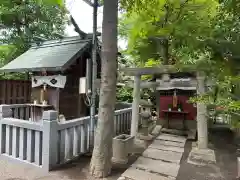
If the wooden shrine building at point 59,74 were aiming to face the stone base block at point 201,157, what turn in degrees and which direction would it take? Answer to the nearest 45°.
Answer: approximately 90° to its left

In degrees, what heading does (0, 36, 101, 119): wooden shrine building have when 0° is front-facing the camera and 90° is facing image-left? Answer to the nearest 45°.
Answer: approximately 45°

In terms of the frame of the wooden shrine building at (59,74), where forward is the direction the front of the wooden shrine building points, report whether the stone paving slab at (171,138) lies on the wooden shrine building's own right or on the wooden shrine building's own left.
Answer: on the wooden shrine building's own left

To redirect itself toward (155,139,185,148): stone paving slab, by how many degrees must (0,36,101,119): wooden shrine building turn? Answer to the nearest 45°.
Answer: approximately 90° to its left

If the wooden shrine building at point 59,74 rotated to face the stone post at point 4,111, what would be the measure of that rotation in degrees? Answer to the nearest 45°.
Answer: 0° — it already faces it

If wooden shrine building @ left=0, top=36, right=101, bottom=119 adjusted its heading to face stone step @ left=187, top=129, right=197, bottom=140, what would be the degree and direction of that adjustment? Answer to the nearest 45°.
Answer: approximately 135° to its left

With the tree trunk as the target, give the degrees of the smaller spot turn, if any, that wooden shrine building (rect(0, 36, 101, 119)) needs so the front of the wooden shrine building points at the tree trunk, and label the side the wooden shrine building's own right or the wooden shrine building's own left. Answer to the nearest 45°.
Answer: approximately 45° to the wooden shrine building's own left

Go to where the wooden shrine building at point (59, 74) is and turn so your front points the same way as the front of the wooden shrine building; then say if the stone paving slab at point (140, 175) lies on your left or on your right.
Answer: on your left
